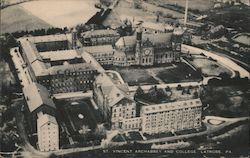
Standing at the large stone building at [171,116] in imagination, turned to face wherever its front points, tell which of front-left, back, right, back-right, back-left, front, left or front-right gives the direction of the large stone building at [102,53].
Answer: back-right

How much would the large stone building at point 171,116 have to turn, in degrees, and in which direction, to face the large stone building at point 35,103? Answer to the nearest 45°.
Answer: approximately 90° to its right

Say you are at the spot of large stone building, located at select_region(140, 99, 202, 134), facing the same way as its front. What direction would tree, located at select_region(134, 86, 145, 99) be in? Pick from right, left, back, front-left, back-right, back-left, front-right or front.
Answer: back-right

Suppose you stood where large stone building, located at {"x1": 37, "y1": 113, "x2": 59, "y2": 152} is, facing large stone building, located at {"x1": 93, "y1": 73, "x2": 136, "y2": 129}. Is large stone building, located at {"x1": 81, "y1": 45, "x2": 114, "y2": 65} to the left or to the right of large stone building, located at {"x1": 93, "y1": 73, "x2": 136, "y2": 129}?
left

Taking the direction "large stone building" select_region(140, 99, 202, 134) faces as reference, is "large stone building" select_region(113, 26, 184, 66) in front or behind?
behind

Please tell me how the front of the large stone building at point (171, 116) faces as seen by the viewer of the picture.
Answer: facing the viewer

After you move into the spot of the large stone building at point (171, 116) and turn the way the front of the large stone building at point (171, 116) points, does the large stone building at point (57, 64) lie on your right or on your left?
on your right

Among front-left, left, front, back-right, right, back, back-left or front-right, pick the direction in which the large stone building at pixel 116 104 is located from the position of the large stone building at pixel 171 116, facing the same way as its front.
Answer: right

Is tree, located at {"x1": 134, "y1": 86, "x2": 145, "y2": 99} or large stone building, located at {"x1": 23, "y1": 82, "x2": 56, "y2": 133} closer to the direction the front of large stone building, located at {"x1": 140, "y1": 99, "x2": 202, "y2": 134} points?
the large stone building

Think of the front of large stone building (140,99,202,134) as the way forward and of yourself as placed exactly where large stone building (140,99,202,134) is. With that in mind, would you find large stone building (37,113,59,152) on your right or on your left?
on your right
